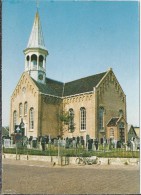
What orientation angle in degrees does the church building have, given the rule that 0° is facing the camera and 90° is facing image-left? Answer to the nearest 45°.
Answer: approximately 45°
